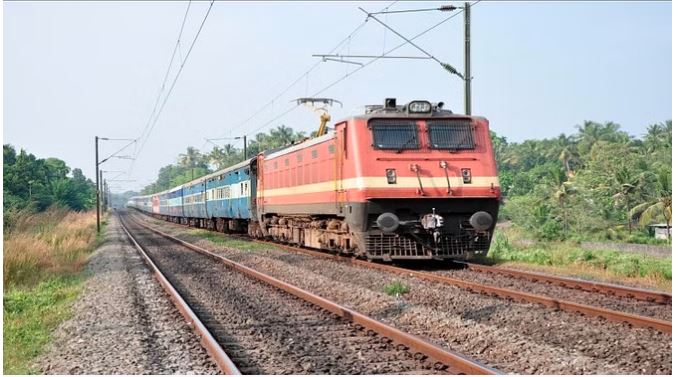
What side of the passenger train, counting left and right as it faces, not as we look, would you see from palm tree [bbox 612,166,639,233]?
left

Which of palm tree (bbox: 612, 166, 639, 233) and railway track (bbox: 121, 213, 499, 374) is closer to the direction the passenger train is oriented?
the railway track

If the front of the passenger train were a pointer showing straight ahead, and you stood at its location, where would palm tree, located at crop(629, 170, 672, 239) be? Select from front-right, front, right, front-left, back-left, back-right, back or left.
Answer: left

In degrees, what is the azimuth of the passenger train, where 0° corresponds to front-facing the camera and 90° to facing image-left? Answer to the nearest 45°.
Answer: approximately 315°
